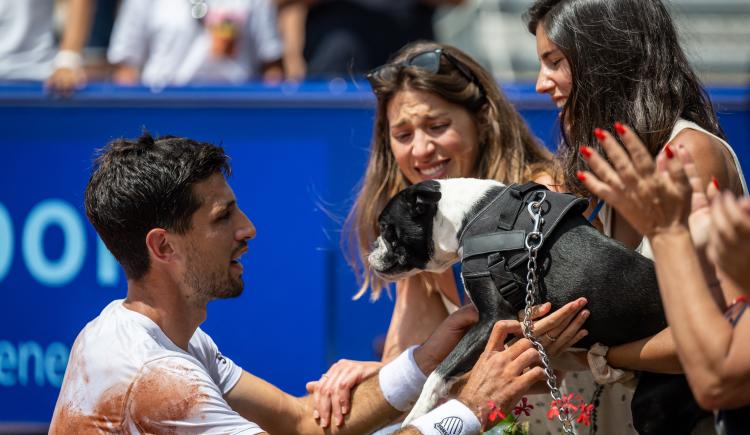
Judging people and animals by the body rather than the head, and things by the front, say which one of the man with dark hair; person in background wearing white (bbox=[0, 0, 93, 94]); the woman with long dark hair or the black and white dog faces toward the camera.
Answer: the person in background wearing white

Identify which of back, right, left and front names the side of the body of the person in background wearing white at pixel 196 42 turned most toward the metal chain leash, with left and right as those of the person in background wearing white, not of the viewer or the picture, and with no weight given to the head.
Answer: front

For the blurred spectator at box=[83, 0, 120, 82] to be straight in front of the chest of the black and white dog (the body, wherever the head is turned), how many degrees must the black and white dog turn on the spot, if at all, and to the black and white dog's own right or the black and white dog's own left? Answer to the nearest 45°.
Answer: approximately 45° to the black and white dog's own right

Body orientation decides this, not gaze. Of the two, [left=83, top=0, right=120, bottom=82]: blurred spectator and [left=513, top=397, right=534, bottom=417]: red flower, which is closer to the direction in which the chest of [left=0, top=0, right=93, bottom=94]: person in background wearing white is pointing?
the red flower

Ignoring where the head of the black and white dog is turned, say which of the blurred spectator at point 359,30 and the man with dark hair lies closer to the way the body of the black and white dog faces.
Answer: the man with dark hair

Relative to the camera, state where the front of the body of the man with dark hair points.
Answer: to the viewer's right

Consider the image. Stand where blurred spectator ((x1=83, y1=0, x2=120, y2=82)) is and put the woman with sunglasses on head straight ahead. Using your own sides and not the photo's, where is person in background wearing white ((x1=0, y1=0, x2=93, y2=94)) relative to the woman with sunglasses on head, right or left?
right

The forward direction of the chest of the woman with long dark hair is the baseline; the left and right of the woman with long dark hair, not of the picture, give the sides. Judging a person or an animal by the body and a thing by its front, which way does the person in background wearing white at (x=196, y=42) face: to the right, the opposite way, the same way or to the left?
to the left

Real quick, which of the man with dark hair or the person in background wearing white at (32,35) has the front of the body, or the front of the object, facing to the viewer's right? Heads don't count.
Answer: the man with dark hair

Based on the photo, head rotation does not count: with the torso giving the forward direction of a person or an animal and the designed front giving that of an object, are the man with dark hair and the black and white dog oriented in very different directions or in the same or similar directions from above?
very different directions

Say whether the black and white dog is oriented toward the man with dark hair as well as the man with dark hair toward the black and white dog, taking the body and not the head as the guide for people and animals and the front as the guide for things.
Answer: yes

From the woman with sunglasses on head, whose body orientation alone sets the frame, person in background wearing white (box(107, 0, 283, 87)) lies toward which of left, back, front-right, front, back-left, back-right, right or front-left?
right

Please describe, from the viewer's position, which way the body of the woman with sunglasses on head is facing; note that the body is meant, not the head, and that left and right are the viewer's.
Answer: facing the viewer and to the left of the viewer

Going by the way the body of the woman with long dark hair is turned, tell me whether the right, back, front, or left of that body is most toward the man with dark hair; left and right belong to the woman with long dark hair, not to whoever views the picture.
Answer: front

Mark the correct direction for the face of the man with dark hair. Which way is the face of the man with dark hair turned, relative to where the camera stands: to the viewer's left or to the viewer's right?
to the viewer's right

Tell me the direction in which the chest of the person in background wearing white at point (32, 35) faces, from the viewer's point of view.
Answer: toward the camera
